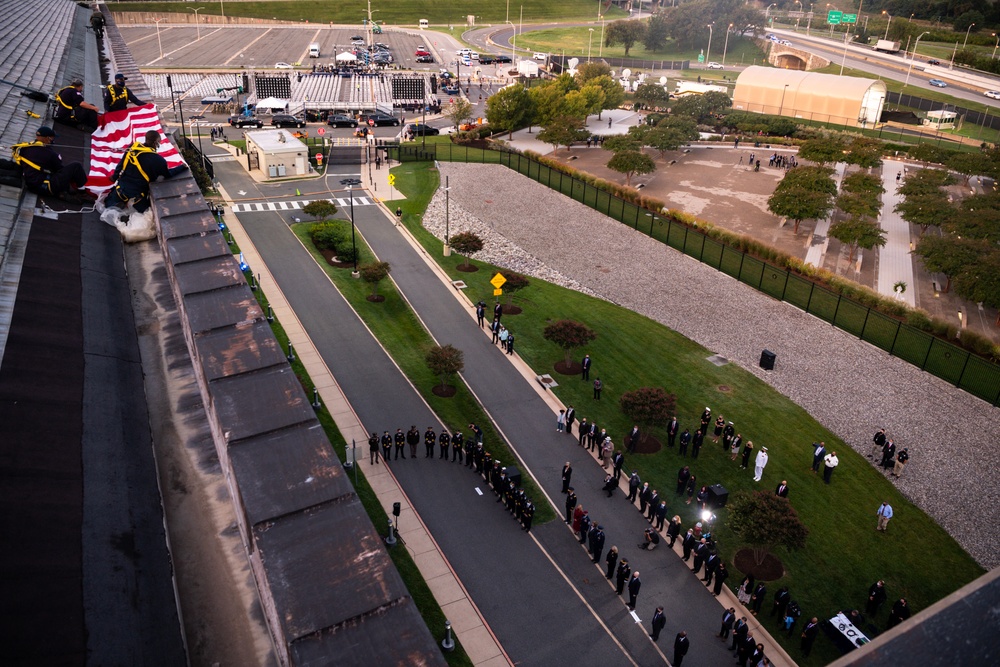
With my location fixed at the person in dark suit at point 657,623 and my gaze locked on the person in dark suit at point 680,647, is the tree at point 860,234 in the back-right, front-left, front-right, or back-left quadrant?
back-left

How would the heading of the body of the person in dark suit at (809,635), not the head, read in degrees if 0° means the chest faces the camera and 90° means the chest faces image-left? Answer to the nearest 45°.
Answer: approximately 45°

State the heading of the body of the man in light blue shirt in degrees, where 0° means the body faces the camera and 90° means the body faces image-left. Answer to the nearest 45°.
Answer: approximately 45°

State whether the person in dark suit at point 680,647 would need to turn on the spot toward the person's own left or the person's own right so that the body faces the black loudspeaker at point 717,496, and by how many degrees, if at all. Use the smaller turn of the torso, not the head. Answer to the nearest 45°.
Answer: approximately 135° to the person's own right

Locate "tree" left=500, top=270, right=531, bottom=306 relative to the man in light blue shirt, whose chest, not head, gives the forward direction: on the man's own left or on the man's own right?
on the man's own right

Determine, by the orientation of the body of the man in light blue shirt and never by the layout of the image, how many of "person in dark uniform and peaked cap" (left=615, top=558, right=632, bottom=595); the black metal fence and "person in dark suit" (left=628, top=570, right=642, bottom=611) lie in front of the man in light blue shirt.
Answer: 2
